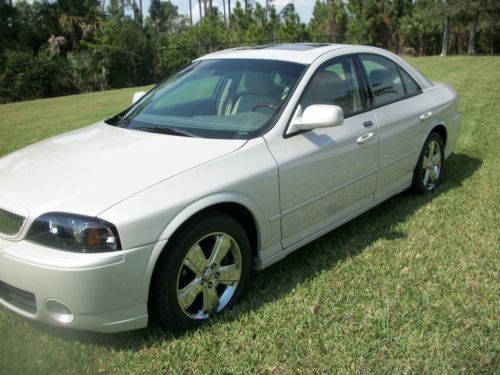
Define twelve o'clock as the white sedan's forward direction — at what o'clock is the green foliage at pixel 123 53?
The green foliage is roughly at 4 o'clock from the white sedan.

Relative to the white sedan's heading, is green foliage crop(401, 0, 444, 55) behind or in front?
behind

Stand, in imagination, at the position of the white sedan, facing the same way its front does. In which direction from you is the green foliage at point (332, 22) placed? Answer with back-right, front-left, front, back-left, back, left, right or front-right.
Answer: back-right

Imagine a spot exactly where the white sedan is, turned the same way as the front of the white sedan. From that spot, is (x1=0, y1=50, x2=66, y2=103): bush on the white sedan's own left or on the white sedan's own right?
on the white sedan's own right

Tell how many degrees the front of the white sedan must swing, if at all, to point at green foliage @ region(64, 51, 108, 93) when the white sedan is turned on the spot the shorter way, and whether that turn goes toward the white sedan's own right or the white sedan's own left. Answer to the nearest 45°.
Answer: approximately 135° to the white sedan's own right
